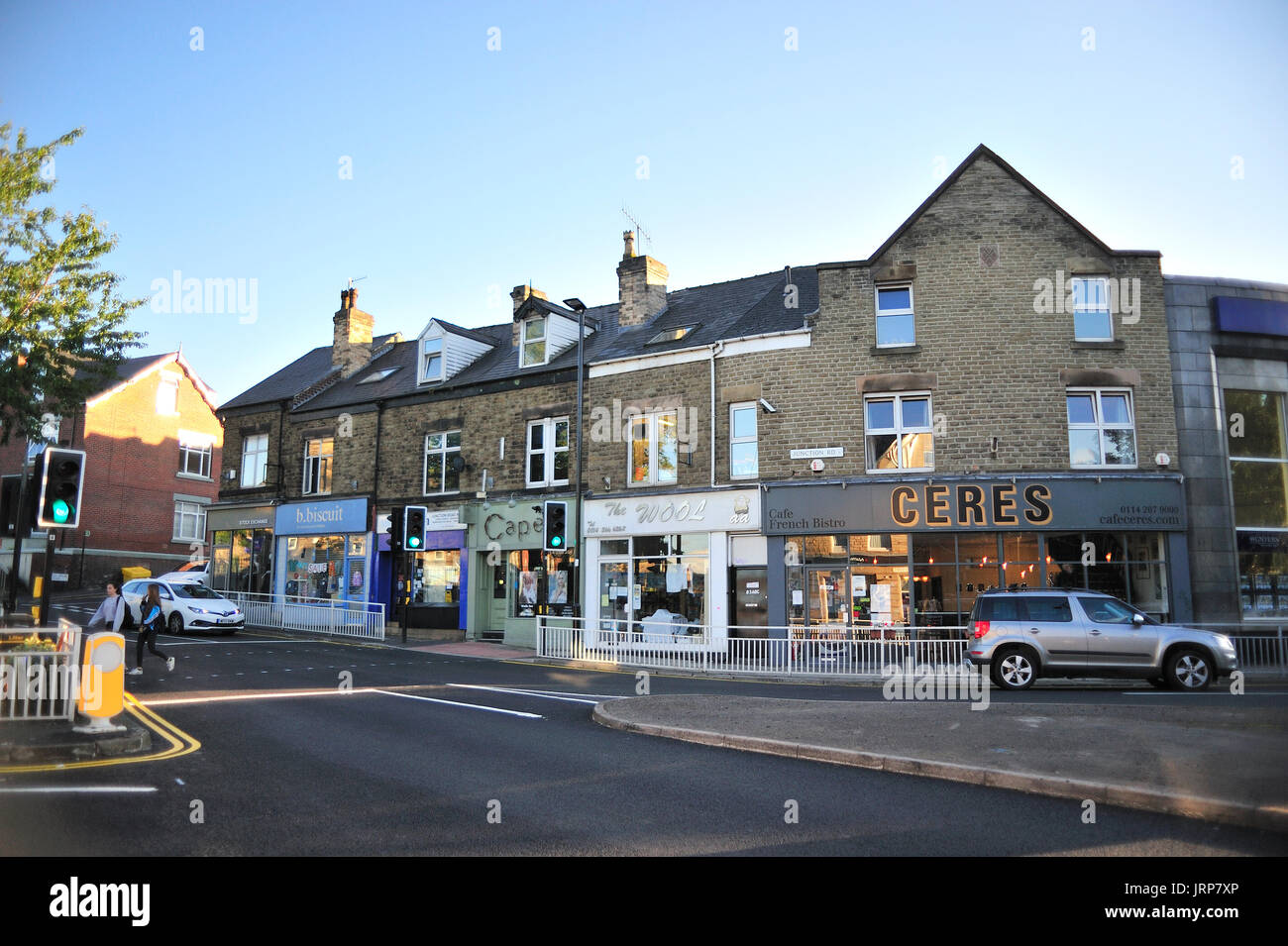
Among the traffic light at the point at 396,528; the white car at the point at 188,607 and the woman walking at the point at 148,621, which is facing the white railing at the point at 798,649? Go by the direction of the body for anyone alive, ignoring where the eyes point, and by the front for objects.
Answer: the white car

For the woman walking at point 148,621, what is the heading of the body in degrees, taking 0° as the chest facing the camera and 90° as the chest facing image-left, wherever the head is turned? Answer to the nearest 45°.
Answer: approximately 90°

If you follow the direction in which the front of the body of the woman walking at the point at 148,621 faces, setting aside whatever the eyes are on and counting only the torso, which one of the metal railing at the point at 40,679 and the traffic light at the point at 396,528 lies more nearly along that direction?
the metal railing

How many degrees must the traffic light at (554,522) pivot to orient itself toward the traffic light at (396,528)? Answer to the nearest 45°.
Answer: approximately 135° to its right

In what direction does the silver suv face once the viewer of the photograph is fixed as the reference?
facing to the right of the viewer

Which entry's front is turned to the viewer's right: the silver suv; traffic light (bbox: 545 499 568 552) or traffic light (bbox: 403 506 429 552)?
the silver suv

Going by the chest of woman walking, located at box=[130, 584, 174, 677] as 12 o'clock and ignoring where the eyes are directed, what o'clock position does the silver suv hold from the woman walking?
The silver suv is roughly at 7 o'clock from the woman walking.

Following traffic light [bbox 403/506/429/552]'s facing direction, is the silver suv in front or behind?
in front

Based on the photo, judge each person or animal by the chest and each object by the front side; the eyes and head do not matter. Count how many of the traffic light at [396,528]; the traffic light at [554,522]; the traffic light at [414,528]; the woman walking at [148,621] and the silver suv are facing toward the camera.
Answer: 2
